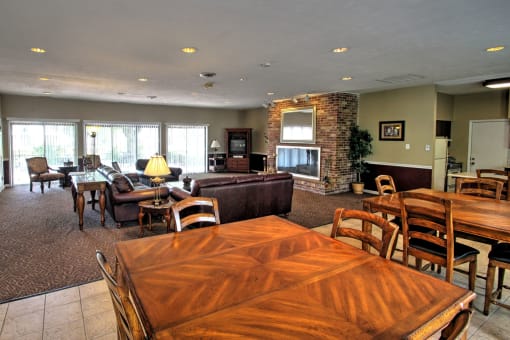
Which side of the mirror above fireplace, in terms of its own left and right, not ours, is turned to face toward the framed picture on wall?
left

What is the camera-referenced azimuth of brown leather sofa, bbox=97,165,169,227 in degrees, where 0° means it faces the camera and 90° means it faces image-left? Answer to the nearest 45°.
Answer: approximately 270°

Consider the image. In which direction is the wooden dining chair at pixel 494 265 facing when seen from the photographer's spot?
facing away from the viewer and to the left of the viewer

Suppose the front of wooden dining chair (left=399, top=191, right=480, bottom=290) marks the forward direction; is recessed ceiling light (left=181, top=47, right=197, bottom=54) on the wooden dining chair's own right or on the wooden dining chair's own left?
on the wooden dining chair's own left

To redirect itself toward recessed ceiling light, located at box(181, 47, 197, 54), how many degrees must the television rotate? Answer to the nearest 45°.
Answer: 0° — it already faces it

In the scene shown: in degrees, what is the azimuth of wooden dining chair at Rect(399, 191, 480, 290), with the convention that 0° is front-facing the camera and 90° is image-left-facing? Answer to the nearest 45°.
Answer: approximately 225°

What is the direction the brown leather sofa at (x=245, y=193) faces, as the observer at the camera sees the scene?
facing away from the viewer and to the left of the viewer
